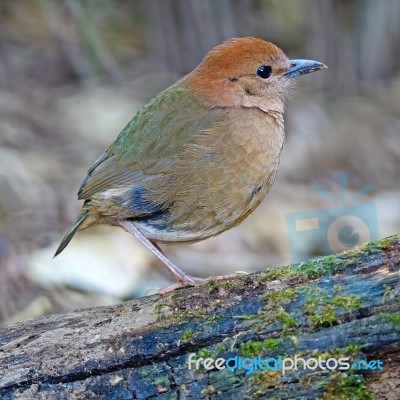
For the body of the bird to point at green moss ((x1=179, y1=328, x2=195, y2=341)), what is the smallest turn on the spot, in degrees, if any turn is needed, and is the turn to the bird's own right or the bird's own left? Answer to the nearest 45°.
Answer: approximately 90° to the bird's own right

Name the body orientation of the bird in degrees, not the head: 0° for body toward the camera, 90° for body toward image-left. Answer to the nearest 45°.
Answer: approximately 270°

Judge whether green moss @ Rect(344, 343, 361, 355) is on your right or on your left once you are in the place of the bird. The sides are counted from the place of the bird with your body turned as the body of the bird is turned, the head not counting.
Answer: on your right

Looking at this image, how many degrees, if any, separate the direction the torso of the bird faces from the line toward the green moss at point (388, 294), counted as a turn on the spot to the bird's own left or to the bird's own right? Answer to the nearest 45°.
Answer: approximately 45° to the bird's own right

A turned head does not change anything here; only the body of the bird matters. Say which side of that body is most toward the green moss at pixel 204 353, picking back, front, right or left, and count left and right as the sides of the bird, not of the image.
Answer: right

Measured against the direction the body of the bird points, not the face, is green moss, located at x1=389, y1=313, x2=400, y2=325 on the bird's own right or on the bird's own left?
on the bird's own right
